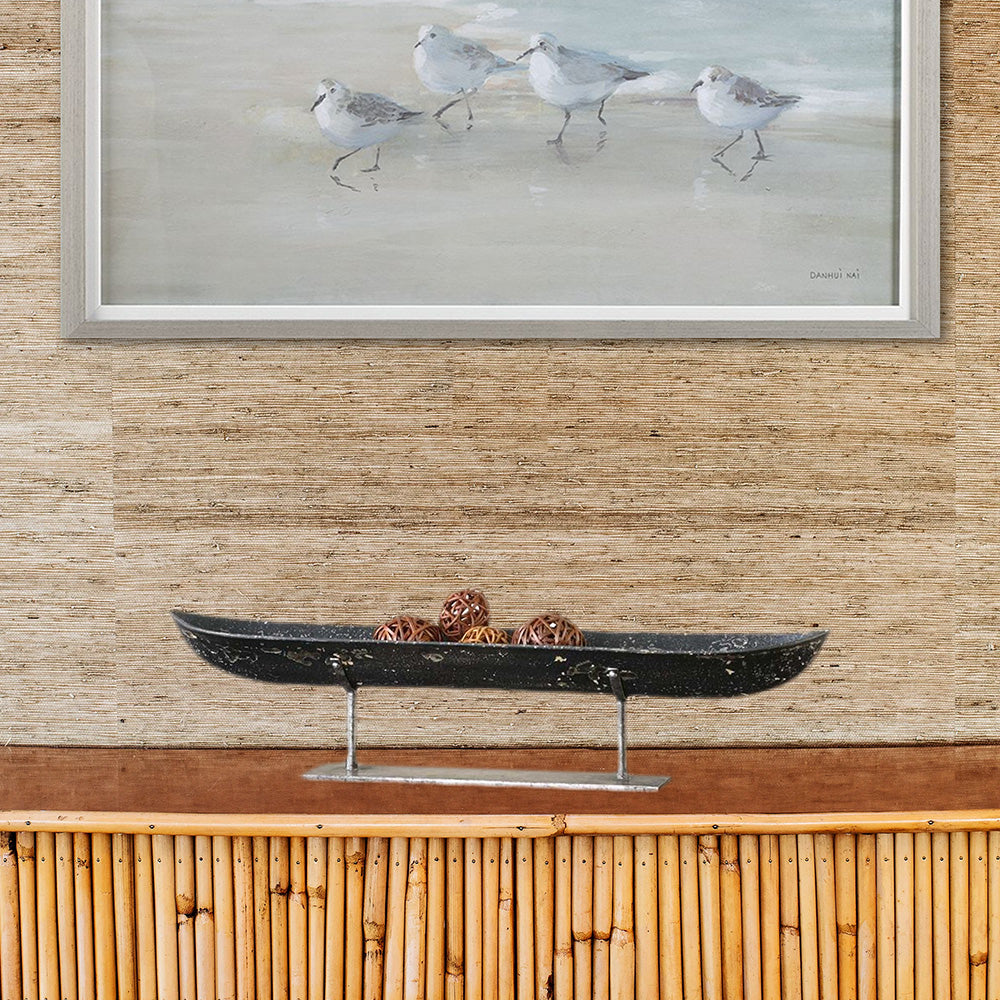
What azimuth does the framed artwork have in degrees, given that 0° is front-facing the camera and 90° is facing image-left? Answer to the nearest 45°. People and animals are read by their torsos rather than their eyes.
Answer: approximately 0°
